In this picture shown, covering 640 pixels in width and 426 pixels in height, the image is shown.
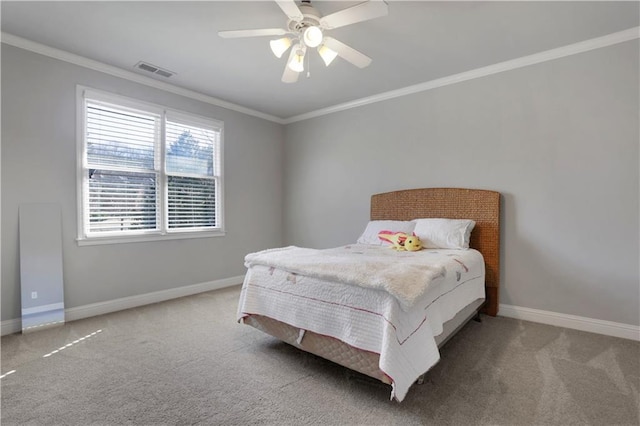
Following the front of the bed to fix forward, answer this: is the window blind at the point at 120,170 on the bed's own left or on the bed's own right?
on the bed's own right

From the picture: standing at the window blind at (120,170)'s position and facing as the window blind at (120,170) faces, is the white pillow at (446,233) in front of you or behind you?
in front

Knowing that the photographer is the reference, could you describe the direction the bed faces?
facing the viewer and to the left of the viewer

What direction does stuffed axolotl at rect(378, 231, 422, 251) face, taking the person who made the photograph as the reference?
facing the viewer and to the right of the viewer

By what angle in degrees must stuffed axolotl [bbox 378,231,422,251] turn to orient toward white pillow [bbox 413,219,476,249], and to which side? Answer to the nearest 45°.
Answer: approximately 45° to its left

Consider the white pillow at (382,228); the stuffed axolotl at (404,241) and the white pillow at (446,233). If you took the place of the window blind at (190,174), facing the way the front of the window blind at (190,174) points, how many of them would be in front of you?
3

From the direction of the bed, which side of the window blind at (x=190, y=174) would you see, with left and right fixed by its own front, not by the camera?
front
